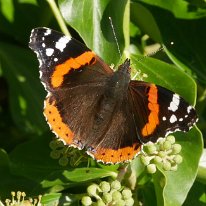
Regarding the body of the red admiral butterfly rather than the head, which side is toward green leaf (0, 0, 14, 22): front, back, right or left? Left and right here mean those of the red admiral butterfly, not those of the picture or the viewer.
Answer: left

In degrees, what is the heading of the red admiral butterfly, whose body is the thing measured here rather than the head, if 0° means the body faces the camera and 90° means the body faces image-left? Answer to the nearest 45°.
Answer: approximately 225°

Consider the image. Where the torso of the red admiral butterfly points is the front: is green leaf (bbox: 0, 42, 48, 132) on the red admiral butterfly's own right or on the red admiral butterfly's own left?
on the red admiral butterfly's own left

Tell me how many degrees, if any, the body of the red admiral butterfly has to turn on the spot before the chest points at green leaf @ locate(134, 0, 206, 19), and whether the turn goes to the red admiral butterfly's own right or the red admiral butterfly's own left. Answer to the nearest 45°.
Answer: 0° — it already faces it

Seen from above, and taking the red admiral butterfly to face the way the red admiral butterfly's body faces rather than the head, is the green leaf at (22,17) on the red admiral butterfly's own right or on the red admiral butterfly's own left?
on the red admiral butterfly's own left
